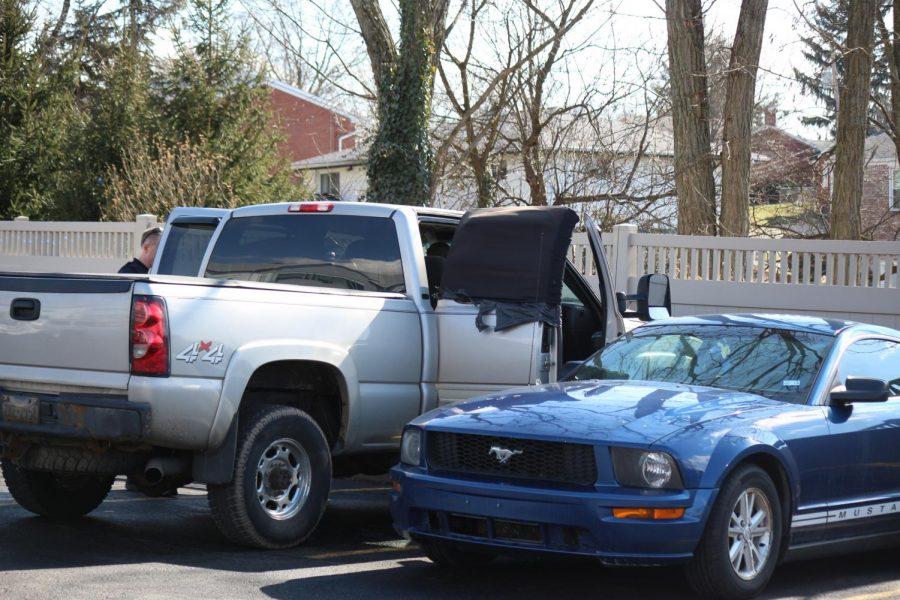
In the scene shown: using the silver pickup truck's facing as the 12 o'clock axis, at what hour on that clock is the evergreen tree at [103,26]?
The evergreen tree is roughly at 10 o'clock from the silver pickup truck.

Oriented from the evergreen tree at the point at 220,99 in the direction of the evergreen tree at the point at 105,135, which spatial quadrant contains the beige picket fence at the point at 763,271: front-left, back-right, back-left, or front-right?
back-left

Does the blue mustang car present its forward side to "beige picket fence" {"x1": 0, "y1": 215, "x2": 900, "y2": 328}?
no

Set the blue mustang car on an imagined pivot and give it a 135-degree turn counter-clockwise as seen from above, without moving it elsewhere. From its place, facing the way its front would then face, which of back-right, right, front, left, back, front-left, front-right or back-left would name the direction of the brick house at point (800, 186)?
left

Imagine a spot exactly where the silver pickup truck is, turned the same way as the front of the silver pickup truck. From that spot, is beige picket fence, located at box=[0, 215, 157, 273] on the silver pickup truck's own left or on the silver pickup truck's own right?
on the silver pickup truck's own left

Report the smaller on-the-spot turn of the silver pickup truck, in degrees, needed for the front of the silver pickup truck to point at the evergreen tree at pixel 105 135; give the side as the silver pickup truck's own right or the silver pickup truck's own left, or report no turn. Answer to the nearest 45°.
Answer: approximately 45° to the silver pickup truck's own left

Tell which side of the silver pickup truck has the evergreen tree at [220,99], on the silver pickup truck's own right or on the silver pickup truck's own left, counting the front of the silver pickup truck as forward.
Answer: on the silver pickup truck's own left

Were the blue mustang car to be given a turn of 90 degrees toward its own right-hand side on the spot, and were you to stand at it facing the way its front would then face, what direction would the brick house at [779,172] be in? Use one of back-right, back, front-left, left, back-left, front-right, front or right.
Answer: front-right

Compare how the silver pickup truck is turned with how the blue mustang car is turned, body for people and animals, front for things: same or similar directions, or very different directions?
very different directions

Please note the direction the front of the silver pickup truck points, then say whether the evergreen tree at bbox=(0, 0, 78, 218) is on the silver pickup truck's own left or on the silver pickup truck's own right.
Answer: on the silver pickup truck's own left

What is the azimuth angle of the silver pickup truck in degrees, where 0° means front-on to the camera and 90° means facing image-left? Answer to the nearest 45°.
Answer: approximately 225°

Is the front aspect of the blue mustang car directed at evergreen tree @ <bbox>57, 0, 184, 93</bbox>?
no

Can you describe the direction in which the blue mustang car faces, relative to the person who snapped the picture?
facing the viewer and to the left of the viewer

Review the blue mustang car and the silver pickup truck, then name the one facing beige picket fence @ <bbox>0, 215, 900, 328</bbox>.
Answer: the silver pickup truck

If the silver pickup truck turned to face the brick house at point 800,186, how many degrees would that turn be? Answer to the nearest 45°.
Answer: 0° — it already faces it

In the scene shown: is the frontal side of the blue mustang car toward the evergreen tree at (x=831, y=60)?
no
